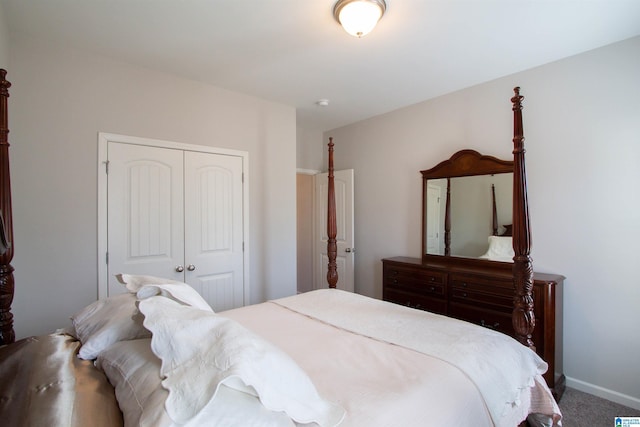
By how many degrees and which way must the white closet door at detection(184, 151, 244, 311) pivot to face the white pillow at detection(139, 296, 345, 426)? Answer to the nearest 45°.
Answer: approximately 45° to its right

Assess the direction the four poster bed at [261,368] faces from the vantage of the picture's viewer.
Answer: facing away from the viewer and to the right of the viewer

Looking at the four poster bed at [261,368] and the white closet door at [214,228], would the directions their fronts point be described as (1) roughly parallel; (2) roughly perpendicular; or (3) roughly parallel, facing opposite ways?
roughly perpendicular

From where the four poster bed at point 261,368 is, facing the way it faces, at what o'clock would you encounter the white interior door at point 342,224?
The white interior door is roughly at 11 o'clock from the four poster bed.

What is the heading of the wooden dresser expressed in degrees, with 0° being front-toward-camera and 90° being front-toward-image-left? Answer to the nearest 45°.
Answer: approximately 45°

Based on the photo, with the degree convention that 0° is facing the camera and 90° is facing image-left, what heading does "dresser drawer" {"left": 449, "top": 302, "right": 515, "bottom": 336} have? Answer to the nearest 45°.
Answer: approximately 45°
